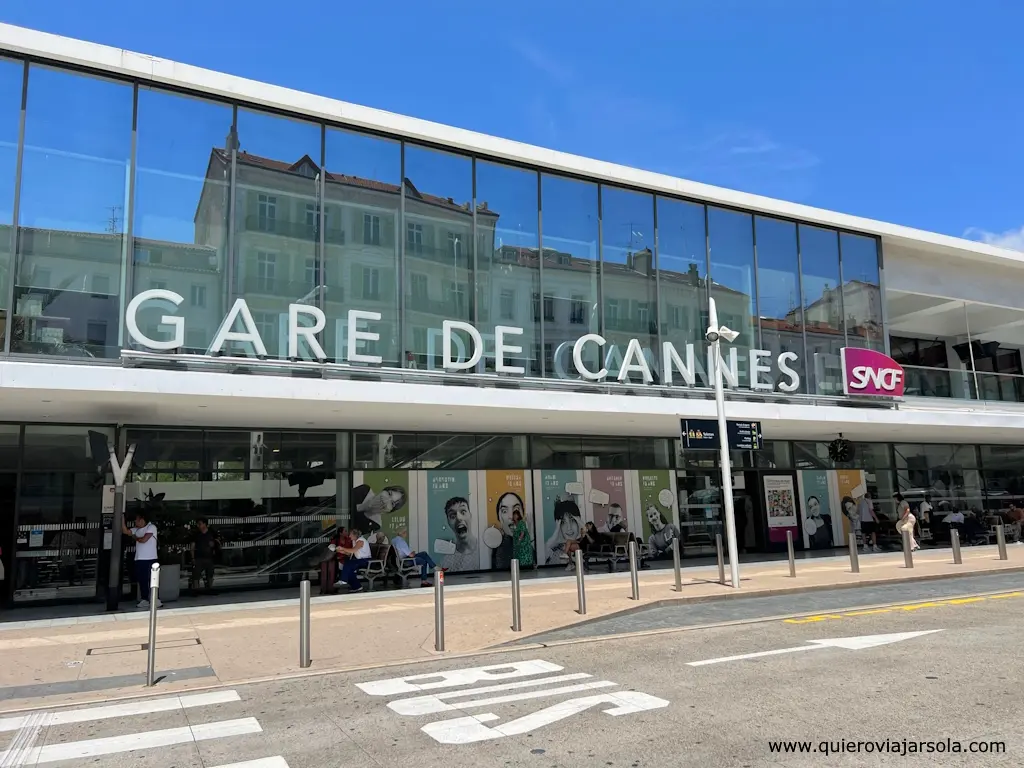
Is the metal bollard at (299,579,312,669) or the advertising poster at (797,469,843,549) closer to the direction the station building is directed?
the metal bollard

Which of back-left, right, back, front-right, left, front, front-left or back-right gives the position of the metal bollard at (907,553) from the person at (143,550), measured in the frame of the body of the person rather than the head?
back-left

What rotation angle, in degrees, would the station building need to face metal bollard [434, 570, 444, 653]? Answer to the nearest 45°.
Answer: approximately 45° to its right

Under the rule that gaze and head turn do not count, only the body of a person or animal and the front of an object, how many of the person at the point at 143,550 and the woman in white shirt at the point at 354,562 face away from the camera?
0
